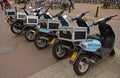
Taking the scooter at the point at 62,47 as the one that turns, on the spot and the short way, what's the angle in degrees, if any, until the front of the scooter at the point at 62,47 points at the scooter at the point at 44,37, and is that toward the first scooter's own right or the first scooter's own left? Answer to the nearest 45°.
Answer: approximately 90° to the first scooter's own left

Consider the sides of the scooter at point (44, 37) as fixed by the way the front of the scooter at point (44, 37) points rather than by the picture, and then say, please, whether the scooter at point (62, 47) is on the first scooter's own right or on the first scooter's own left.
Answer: on the first scooter's own right
